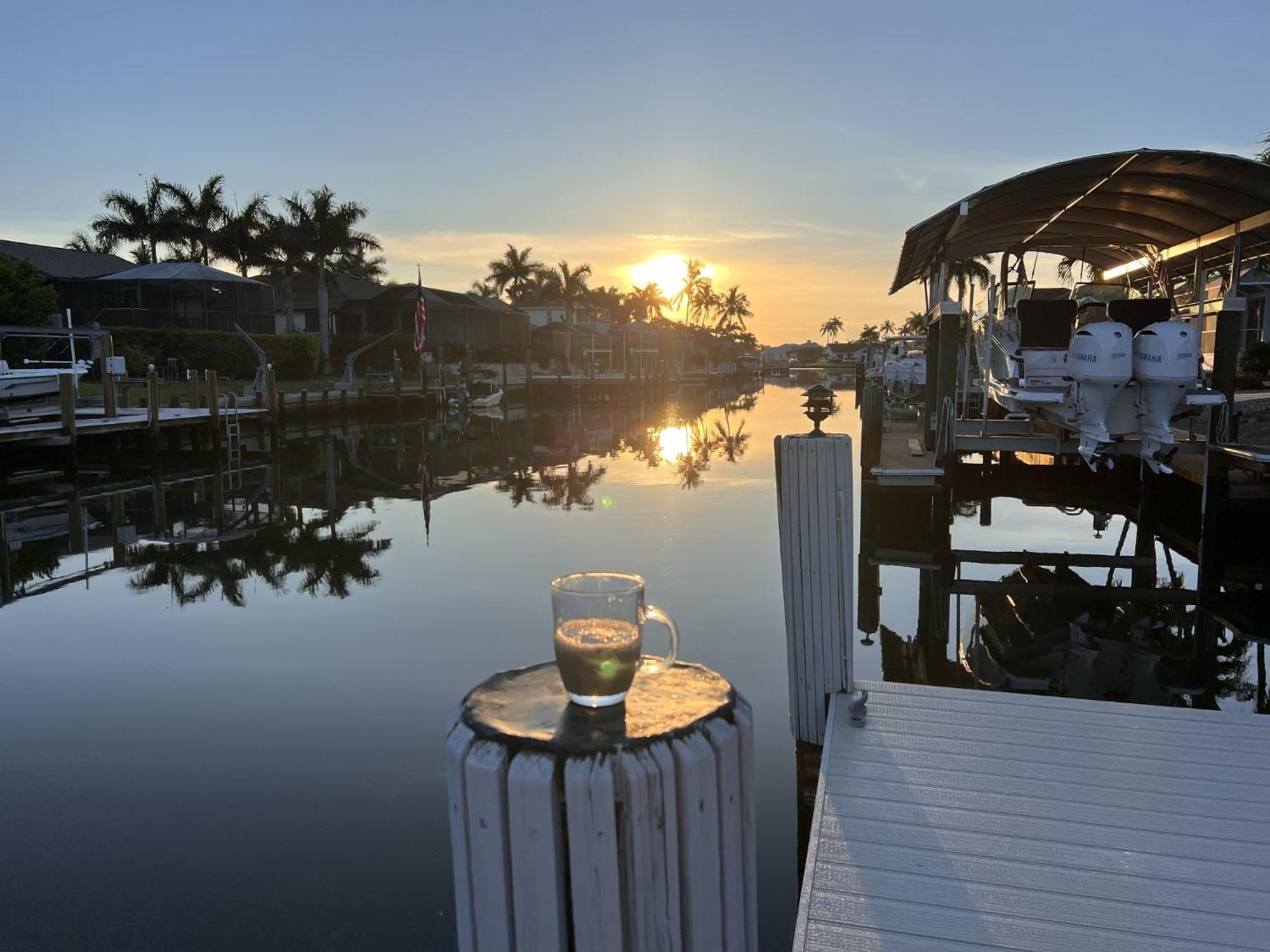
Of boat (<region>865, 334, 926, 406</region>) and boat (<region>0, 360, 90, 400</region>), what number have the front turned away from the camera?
1

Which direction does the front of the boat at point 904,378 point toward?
away from the camera

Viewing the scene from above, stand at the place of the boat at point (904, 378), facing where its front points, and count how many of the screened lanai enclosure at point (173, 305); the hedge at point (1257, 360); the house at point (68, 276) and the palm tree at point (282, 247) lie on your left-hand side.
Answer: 3

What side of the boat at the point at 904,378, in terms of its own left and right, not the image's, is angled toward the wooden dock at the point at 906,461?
back

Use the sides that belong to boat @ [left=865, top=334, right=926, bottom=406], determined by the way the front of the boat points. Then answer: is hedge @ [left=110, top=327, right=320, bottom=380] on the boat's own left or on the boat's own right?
on the boat's own left

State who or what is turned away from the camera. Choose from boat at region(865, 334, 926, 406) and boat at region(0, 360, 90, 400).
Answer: boat at region(865, 334, 926, 406)

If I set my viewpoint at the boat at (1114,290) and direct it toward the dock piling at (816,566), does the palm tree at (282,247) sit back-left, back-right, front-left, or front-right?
back-right

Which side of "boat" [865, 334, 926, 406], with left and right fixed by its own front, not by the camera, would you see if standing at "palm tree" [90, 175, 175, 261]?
left

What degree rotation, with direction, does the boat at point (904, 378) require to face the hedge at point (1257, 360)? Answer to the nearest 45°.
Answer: approximately 135° to its right

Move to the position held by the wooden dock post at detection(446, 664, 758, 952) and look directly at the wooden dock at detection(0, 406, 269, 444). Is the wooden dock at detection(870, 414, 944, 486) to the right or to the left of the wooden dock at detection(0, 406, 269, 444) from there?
right
